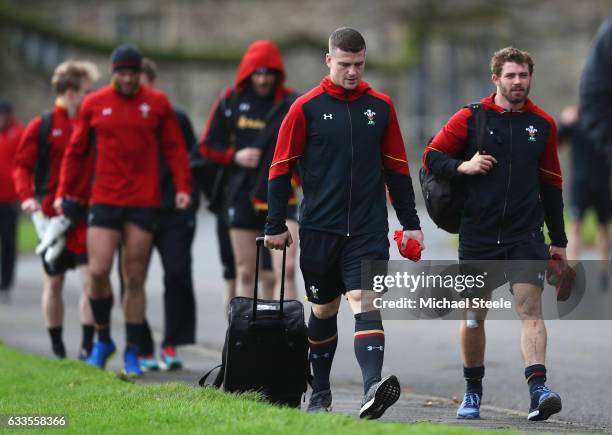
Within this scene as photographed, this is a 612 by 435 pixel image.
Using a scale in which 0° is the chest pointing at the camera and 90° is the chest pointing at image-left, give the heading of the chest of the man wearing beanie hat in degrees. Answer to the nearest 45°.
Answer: approximately 0°

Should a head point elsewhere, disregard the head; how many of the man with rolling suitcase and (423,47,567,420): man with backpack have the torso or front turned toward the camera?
2

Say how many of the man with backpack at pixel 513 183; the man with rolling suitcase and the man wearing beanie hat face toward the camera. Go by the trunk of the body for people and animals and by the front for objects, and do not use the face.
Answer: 3

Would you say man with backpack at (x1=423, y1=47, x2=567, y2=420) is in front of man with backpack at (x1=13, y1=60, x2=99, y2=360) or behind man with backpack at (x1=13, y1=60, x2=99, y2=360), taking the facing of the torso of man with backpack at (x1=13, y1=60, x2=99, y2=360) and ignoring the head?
in front

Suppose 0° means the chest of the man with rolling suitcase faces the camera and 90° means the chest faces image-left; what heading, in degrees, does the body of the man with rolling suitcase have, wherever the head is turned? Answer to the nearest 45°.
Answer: approximately 0°

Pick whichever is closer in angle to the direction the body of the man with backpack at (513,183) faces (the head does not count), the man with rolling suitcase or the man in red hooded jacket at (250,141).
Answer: the man with rolling suitcase

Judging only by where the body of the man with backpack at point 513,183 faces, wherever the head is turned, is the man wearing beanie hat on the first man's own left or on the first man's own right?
on the first man's own right
